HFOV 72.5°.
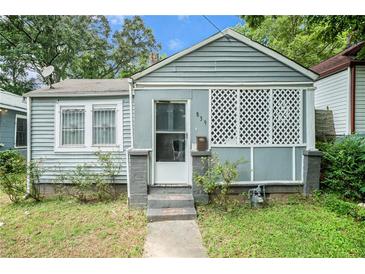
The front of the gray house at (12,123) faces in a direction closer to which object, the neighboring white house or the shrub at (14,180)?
the shrub

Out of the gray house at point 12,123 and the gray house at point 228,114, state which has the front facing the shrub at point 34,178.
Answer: the gray house at point 12,123

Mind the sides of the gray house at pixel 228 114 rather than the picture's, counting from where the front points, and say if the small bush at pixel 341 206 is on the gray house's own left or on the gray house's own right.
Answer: on the gray house's own left

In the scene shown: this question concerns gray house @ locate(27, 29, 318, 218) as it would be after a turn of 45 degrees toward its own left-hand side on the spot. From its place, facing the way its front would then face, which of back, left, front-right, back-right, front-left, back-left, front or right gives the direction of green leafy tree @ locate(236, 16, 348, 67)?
left

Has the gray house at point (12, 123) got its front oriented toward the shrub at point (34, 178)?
yes

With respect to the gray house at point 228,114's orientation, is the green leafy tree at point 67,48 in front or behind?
behind

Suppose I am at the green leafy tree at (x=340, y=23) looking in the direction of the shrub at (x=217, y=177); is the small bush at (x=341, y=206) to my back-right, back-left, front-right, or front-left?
front-left

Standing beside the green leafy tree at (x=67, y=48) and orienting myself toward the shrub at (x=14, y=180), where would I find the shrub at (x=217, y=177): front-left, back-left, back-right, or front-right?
front-left

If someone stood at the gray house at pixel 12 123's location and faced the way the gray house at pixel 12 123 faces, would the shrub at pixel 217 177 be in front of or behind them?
in front

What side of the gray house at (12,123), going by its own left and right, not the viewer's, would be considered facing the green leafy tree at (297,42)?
left

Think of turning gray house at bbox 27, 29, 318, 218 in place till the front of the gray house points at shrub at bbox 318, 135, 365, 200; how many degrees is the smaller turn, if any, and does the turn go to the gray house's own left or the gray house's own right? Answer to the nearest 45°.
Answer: approximately 90° to the gray house's own left

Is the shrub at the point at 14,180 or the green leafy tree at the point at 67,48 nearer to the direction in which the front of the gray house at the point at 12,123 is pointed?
the shrub

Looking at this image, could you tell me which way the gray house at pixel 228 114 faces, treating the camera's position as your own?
facing the viewer

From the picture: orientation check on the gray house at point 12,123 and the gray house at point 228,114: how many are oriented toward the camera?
2

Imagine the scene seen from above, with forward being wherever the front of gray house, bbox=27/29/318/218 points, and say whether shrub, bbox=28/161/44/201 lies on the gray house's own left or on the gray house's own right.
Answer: on the gray house's own right

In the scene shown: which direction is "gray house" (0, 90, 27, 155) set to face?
toward the camera
